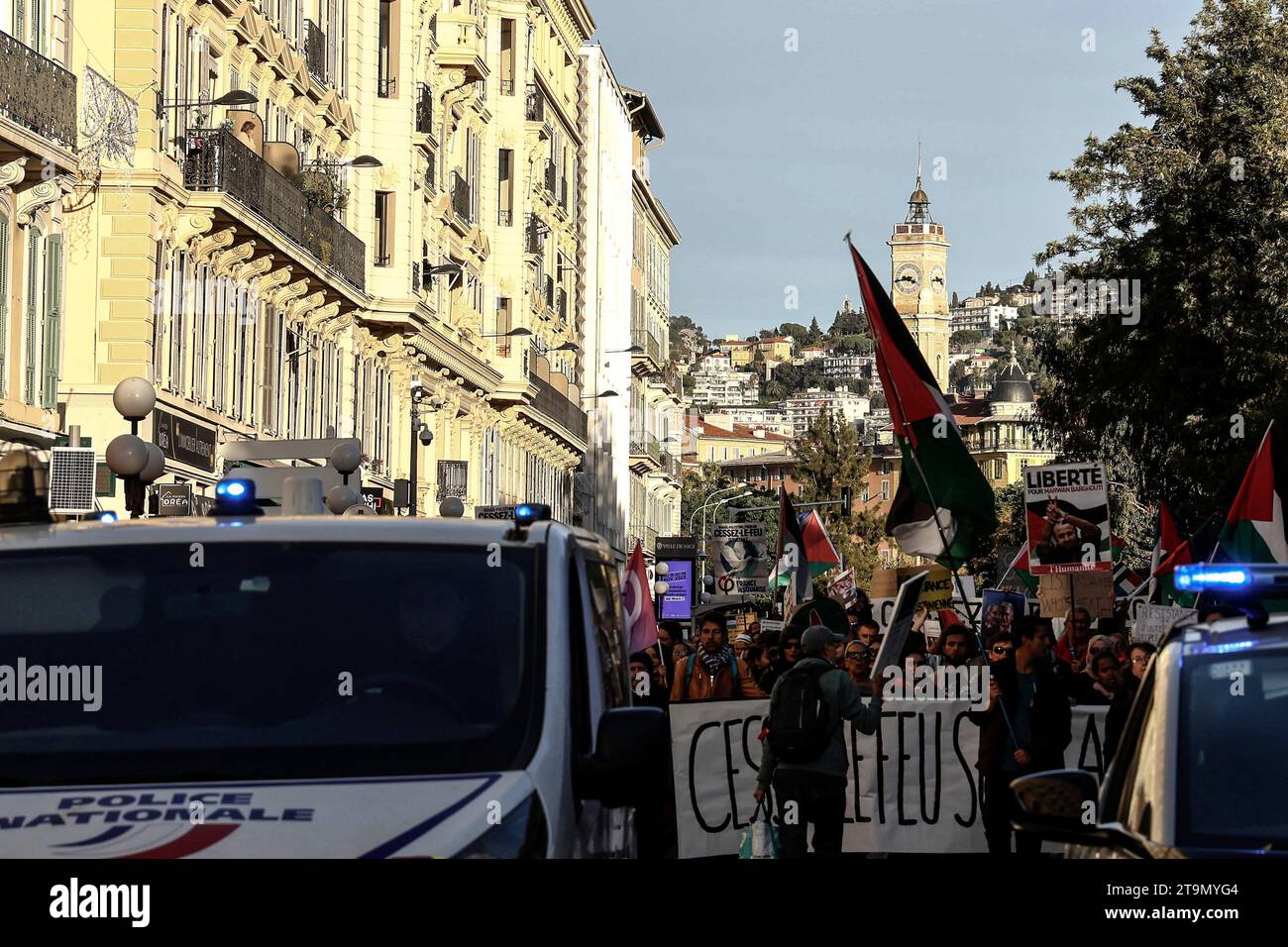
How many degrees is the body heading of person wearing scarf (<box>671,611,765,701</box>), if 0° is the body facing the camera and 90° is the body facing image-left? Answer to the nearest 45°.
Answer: approximately 0°

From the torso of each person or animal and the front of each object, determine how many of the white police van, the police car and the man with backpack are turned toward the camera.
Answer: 2

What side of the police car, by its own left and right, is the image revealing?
front

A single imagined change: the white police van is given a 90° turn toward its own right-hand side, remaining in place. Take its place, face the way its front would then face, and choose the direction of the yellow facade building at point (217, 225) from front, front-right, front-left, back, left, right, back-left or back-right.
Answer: right

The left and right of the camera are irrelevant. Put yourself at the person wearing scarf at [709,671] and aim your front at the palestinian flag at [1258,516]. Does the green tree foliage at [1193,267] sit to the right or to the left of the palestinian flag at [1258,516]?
left

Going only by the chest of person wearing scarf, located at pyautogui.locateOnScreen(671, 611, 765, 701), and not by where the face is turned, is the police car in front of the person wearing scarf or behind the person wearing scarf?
in front

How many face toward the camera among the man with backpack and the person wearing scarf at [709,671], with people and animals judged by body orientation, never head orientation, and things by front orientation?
1

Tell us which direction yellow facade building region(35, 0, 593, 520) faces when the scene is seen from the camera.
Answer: facing the viewer and to the right of the viewer

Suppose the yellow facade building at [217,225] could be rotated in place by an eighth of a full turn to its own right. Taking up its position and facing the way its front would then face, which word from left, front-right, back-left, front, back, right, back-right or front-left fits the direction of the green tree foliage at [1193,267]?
left

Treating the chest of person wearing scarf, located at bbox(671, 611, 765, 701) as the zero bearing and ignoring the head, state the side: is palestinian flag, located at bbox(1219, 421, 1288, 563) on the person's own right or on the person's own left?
on the person's own left

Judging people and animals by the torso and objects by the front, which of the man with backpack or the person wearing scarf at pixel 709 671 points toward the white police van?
the person wearing scarf

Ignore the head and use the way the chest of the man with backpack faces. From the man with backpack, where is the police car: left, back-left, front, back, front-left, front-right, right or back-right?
back-right

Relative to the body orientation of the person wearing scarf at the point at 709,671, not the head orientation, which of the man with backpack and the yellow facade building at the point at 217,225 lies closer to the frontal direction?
the man with backpack

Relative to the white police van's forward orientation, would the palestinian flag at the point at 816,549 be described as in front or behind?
behind

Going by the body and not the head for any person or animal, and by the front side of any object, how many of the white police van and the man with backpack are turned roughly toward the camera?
1

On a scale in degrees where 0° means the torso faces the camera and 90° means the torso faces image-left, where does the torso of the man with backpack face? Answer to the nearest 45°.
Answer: approximately 225°
